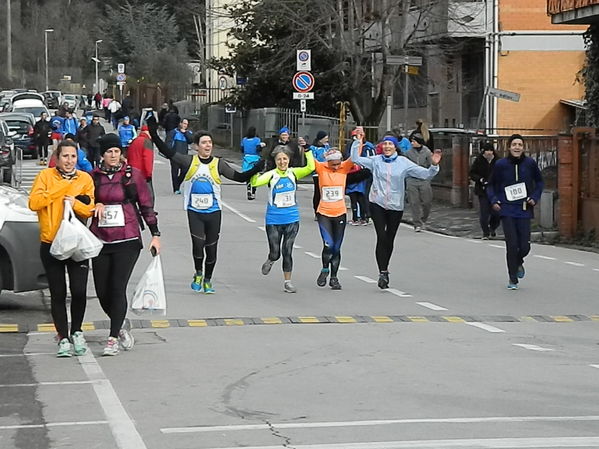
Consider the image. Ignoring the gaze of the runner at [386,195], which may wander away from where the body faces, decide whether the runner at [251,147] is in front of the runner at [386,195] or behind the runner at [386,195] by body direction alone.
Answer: behind

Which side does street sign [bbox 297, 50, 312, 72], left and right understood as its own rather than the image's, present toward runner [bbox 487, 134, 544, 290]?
front

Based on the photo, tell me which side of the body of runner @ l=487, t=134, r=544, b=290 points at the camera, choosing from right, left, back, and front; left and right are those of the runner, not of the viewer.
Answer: front

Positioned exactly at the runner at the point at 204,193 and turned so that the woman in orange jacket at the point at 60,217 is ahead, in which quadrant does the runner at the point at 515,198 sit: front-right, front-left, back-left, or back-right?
back-left

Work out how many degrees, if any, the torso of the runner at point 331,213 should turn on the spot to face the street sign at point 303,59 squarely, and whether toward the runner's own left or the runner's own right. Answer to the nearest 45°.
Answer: approximately 180°

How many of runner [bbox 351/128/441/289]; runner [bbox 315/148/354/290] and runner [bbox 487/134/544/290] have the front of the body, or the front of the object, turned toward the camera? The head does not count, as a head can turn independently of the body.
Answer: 3

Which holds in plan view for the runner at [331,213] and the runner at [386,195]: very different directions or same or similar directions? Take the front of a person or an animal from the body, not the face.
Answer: same or similar directions

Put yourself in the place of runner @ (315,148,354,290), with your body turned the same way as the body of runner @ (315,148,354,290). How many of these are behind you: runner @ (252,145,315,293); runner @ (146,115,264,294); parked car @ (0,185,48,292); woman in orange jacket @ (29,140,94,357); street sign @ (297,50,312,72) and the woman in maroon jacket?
1

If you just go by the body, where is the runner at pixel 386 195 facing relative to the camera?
toward the camera

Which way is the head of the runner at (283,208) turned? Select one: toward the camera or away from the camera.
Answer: toward the camera
